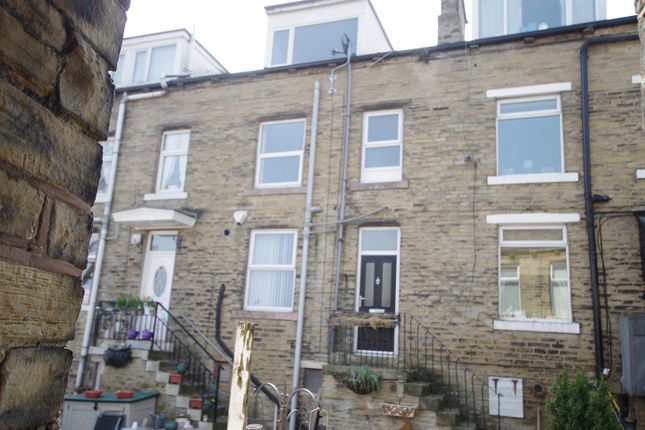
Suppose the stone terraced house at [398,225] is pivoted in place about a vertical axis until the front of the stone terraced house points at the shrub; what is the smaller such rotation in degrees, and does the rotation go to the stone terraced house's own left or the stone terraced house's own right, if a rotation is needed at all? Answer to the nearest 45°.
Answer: approximately 45° to the stone terraced house's own left

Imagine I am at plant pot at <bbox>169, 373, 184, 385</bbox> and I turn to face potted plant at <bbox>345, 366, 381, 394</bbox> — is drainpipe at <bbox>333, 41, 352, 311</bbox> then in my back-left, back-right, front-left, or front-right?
front-left

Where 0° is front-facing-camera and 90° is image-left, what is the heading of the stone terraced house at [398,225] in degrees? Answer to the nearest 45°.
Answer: approximately 0°

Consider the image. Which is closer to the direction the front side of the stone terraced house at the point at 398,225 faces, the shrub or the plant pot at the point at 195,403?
the shrub

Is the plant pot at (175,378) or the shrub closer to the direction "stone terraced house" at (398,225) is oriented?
the shrub
